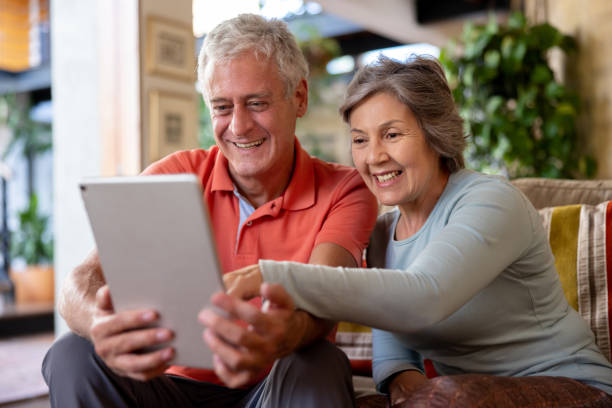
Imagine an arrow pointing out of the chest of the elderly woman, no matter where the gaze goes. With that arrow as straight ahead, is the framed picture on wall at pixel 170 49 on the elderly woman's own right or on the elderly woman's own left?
on the elderly woman's own right

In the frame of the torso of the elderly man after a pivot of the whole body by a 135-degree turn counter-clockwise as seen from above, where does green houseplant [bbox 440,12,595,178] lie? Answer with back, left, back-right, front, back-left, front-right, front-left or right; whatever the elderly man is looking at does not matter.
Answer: front-left

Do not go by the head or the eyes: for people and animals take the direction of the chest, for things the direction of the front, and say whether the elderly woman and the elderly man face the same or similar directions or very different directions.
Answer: same or similar directions

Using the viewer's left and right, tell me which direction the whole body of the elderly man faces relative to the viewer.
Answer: facing the viewer and to the left of the viewer

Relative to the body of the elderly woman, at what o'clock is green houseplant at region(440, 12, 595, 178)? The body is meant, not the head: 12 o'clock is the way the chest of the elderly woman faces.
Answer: The green houseplant is roughly at 5 o'clock from the elderly woman.

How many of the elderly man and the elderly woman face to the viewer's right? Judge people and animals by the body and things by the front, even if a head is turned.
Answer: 0

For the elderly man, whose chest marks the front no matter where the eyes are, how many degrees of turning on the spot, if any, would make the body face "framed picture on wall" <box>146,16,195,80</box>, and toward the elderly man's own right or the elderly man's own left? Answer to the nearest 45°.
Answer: approximately 135° to the elderly man's own right

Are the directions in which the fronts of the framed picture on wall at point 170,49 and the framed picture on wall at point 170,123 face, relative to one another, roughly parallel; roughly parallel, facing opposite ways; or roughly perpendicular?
roughly parallel

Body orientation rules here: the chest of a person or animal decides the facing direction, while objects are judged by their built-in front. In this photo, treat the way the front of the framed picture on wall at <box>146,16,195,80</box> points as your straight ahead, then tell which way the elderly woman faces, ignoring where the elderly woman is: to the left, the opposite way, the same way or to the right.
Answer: to the right

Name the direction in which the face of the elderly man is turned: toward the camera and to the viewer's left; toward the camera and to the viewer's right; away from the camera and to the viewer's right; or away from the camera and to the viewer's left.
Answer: toward the camera and to the viewer's left

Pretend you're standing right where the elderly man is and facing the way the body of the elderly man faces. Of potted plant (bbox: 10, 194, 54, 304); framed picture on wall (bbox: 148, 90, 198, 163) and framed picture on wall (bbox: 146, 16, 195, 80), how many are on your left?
0

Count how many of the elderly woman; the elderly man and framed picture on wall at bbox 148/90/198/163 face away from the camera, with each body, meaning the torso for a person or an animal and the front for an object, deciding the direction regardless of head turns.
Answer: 0

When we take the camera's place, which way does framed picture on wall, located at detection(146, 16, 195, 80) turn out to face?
facing the viewer and to the right of the viewer

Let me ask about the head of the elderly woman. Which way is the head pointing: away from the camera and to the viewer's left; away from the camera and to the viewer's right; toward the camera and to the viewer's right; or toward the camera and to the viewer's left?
toward the camera and to the viewer's left

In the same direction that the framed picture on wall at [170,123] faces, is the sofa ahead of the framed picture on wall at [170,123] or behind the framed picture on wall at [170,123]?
ahead

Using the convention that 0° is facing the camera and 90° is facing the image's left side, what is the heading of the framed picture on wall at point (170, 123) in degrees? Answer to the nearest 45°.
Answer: approximately 315°

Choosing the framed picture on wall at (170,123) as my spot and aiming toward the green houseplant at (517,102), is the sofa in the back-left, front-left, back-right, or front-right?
front-right
